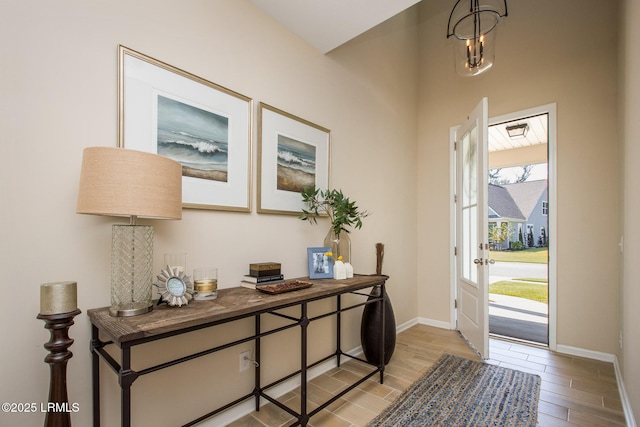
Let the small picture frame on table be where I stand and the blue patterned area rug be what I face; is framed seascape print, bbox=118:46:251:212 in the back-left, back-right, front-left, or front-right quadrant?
back-right

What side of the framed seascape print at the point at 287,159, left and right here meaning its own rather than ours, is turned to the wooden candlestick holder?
right

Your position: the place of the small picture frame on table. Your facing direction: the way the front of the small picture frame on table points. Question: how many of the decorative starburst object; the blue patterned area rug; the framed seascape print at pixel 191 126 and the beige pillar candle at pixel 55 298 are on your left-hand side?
1

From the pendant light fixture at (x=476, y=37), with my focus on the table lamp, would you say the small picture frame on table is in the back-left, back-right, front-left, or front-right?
front-right

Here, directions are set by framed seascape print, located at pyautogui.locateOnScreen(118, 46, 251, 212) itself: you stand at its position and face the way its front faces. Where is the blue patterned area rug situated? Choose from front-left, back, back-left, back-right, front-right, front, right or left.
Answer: front-left

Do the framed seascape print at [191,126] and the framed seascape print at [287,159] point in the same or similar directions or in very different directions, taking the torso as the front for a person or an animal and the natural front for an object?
same or similar directions

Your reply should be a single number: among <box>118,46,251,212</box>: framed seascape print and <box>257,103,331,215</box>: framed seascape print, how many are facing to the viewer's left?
0

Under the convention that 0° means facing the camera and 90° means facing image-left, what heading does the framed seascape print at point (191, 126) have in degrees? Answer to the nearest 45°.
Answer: approximately 315°

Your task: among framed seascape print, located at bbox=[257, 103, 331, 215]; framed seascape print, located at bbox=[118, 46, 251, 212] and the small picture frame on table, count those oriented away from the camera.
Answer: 0

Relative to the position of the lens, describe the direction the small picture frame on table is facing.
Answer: facing the viewer

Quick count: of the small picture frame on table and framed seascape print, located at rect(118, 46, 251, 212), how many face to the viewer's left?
0
